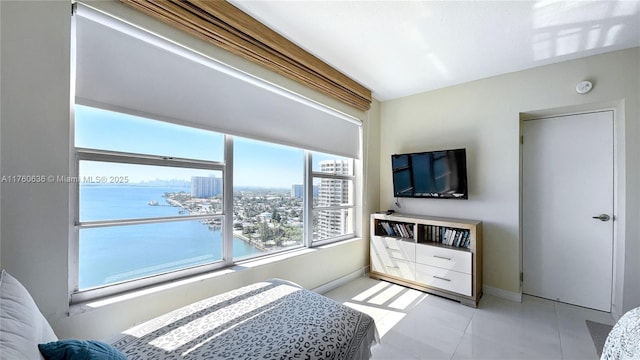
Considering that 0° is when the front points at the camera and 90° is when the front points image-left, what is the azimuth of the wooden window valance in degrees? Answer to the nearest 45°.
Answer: approximately 315°

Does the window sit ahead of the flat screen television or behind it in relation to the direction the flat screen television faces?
ahead

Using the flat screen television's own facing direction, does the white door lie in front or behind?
behind
